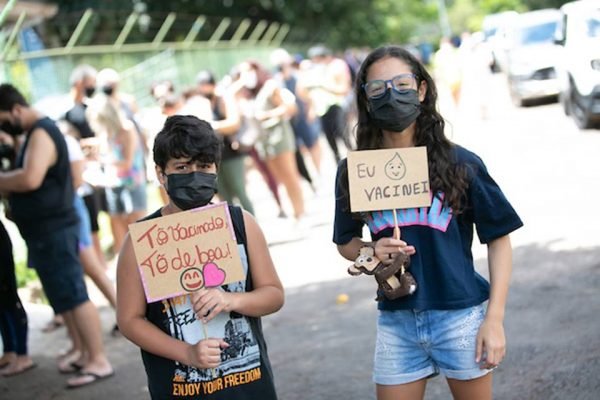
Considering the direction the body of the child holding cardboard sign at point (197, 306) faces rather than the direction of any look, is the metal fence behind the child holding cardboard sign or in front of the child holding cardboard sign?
behind

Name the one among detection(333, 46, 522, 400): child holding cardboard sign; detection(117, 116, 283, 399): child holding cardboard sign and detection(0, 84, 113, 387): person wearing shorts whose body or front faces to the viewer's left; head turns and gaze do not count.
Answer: the person wearing shorts

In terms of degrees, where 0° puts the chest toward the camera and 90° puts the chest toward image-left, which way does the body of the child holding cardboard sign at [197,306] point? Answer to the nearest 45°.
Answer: approximately 0°

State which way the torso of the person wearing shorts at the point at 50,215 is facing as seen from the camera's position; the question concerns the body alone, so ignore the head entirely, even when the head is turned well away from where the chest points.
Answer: to the viewer's left

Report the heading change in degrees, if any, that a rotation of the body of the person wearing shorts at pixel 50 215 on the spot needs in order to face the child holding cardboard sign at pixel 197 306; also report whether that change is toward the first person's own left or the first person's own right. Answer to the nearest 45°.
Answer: approximately 90° to the first person's own left

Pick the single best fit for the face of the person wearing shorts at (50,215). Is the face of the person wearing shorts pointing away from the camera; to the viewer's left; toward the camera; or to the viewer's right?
to the viewer's left

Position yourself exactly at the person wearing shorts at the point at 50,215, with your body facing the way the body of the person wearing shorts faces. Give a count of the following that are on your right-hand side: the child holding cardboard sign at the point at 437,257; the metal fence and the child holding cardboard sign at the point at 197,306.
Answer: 1
